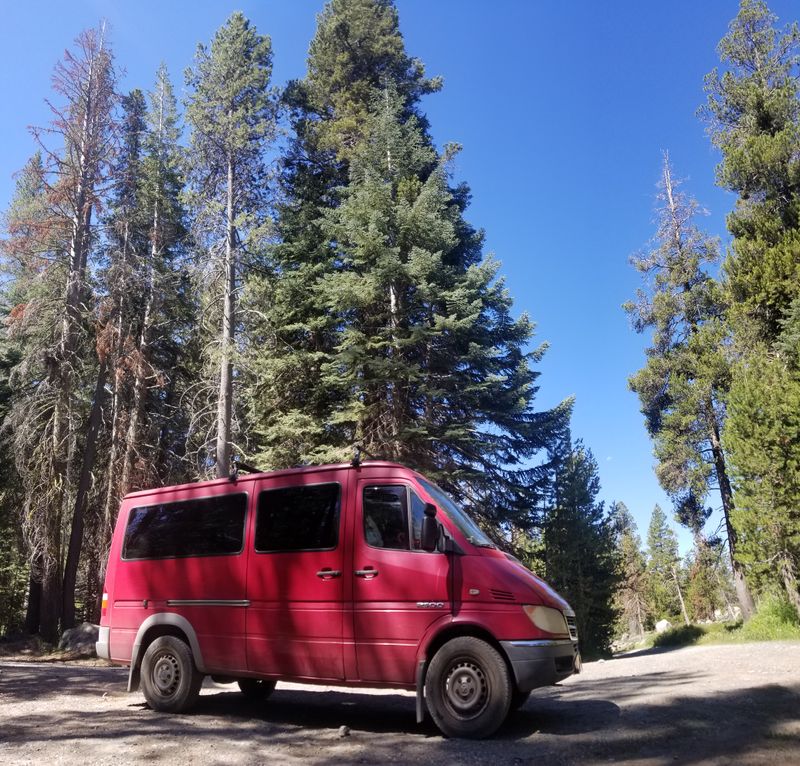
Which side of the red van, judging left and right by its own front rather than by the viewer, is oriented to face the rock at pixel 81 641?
back

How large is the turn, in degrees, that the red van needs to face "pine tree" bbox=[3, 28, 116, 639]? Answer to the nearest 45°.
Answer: approximately 180°

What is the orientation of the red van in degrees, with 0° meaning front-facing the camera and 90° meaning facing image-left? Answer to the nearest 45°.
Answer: approximately 315°
